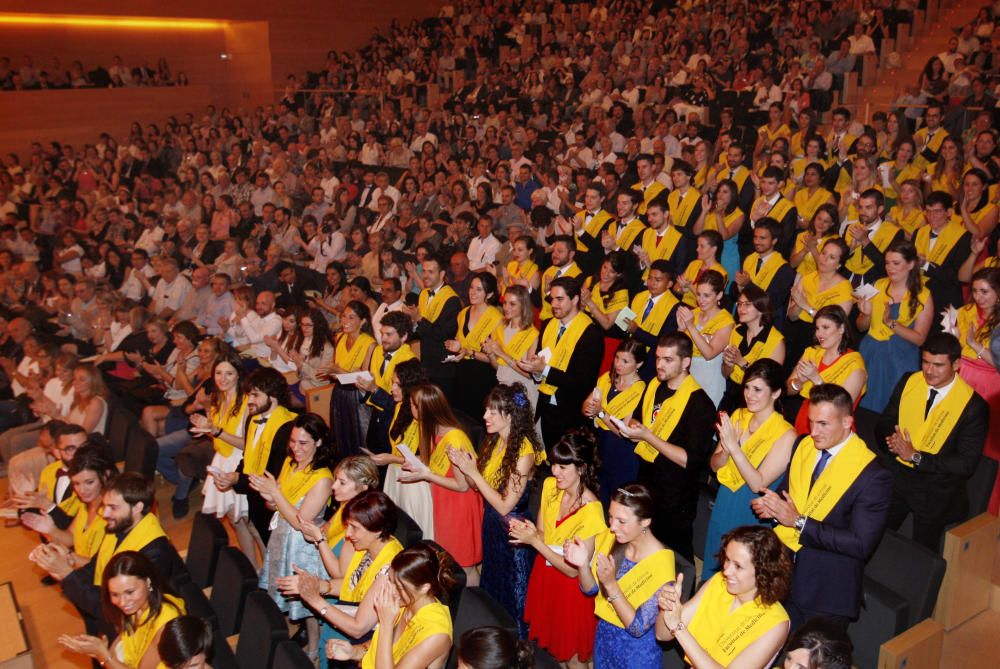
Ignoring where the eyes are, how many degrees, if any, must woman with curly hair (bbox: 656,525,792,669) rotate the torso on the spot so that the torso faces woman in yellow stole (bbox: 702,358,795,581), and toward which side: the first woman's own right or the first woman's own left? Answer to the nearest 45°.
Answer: approximately 135° to the first woman's own right

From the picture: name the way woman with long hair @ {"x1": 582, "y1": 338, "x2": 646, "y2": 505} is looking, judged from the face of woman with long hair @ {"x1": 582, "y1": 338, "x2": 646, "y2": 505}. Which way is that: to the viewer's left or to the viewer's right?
to the viewer's left

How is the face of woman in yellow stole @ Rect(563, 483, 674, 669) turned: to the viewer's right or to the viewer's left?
to the viewer's left

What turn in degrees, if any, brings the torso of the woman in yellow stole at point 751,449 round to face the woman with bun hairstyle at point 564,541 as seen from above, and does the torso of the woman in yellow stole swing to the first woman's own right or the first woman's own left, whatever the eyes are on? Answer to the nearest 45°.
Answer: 0° — they already face them

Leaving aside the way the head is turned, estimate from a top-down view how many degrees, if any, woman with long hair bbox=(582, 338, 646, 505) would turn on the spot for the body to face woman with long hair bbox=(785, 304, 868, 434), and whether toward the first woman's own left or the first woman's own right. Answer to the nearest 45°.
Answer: approximately 135° to the first woman's own left

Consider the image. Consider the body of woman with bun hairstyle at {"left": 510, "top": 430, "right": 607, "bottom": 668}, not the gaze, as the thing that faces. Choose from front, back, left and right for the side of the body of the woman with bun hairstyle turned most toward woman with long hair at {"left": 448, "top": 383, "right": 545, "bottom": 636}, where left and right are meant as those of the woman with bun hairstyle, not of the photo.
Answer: right

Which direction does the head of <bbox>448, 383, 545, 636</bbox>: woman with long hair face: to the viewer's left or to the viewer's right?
to the viewer's left

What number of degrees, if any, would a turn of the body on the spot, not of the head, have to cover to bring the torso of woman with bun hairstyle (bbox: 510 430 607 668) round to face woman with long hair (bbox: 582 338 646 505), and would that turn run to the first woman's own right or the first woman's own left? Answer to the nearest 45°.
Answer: approximately 135° to the first woman's own right

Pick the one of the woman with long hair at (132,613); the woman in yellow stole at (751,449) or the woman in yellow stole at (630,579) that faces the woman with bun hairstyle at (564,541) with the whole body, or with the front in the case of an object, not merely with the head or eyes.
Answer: the woman in yellow stole at (751,449)

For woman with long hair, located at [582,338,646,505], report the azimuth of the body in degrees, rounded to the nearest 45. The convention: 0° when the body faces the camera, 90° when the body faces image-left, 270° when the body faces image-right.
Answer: approximately 45°
